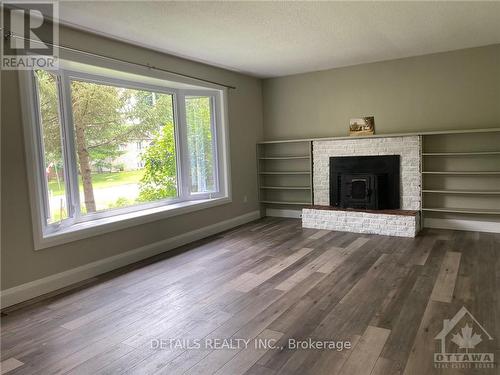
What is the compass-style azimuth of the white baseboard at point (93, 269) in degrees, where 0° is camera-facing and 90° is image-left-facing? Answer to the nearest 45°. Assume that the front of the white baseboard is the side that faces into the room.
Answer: approximately 315°

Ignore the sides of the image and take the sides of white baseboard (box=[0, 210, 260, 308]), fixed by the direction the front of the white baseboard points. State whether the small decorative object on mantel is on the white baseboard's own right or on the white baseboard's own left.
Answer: on the white baseboard's own left

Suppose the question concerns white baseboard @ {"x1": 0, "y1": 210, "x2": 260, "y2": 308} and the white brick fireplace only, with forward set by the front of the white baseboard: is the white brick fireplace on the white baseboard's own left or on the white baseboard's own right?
on the white baseboard's own left
